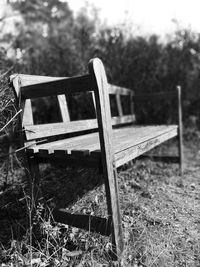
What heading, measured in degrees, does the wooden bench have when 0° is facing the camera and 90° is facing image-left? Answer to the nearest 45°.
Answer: approximately 315°
